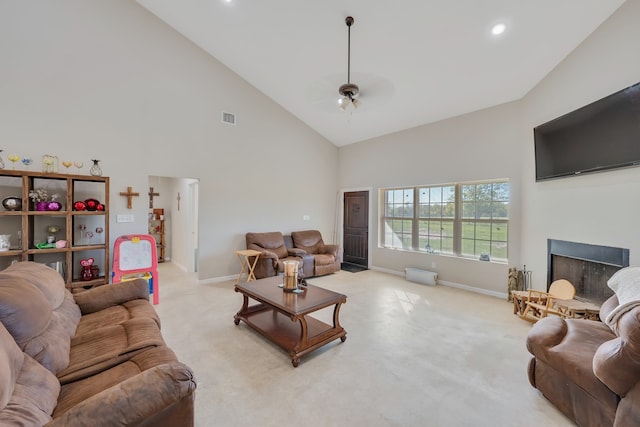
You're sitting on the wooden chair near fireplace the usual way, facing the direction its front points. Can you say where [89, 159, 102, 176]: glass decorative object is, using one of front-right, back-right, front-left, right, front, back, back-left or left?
front

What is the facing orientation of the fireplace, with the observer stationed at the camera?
facing the viewer and to the left of the viewer

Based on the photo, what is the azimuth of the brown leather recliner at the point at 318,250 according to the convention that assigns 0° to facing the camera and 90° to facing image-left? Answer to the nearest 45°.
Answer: approximately 315°

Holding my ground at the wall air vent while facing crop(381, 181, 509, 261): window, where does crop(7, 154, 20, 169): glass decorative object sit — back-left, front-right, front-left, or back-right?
back-right

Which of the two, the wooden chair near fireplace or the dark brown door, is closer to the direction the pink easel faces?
the wooden chair near fireplace

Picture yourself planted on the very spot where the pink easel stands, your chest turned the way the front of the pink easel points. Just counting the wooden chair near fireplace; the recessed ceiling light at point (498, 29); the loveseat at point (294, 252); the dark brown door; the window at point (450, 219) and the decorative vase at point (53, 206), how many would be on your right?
1

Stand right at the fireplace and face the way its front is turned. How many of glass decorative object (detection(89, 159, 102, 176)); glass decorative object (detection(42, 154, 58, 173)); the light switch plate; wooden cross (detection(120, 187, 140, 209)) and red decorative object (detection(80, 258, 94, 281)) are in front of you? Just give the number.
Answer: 5

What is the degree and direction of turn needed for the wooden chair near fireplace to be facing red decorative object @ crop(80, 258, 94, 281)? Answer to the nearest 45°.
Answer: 0° — it already faces it

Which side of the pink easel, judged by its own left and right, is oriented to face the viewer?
front

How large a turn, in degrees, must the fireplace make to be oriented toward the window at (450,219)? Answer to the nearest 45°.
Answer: approximately 90° to its right

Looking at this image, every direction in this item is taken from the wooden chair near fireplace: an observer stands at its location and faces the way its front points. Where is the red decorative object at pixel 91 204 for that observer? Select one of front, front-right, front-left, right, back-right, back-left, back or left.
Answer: front

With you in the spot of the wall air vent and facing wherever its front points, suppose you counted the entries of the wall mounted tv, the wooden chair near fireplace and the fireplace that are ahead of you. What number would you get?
3

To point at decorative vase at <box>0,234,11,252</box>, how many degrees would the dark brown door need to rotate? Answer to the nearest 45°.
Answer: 0° — it already faces it

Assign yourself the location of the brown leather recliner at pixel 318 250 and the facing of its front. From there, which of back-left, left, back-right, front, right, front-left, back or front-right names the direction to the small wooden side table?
right
